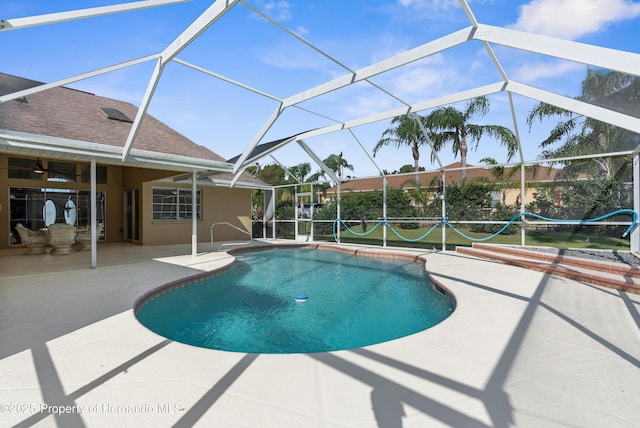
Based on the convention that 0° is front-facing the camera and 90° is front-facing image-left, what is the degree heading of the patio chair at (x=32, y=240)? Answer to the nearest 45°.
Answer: approximately 270°
